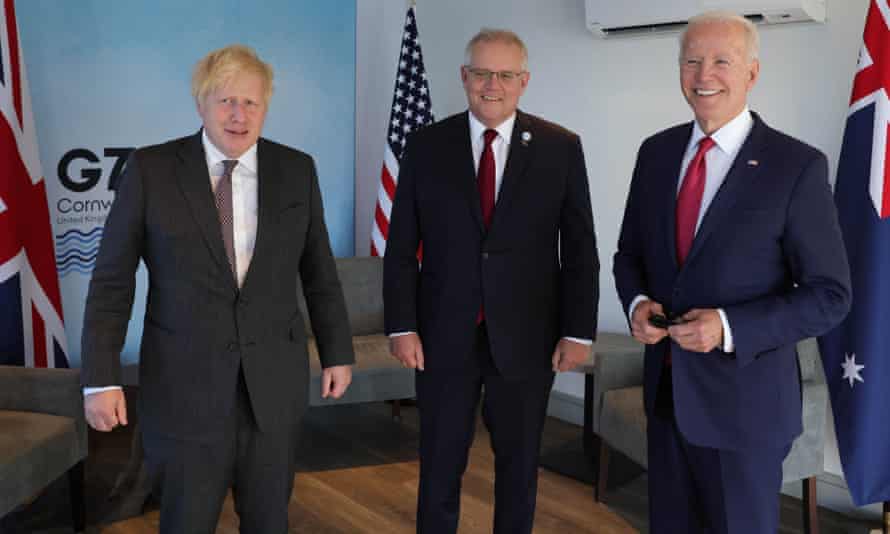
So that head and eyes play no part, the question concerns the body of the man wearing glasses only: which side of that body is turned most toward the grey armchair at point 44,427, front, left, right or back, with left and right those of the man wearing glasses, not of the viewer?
right

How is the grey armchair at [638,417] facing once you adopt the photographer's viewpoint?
facing the viewer and to the left of the viewer

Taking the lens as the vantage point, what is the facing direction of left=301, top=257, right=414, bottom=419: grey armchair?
facing the viewer

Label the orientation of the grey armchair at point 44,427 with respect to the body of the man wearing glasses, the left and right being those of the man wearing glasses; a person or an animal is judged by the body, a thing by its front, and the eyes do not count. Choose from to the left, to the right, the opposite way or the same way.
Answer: to the left

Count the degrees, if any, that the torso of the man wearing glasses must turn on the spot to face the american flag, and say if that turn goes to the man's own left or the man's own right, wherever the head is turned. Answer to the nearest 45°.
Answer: approximately 180°

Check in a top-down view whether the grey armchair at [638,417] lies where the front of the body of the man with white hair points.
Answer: no

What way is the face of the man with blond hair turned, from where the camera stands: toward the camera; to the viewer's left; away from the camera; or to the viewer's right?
toward the camera

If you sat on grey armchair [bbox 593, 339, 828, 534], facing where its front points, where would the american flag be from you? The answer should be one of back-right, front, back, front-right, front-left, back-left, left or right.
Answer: right

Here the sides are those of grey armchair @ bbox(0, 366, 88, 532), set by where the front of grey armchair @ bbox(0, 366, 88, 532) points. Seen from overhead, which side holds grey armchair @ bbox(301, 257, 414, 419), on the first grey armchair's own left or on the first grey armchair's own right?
on the first grey armchair's own left

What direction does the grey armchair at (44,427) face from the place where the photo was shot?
facing the viewer and to the right of the viewer

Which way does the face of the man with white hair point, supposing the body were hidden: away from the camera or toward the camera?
toward the camera

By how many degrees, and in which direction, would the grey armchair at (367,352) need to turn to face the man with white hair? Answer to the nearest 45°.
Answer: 0° — it already faces them

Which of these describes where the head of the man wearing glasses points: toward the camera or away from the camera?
toward the camera

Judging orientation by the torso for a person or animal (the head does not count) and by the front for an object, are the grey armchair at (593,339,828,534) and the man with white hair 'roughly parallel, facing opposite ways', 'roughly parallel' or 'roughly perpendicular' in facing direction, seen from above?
roughly parallel

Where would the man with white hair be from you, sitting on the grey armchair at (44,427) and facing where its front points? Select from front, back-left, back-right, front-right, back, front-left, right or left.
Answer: front

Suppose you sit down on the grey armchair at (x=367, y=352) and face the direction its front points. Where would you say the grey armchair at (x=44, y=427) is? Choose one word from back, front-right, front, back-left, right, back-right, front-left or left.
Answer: front-right

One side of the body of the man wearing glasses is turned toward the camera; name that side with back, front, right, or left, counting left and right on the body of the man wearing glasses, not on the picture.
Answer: front
